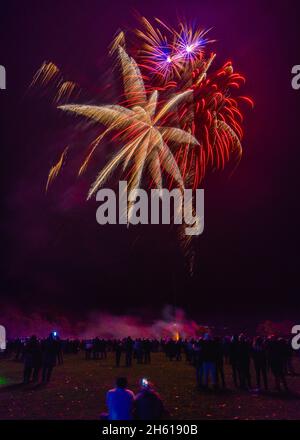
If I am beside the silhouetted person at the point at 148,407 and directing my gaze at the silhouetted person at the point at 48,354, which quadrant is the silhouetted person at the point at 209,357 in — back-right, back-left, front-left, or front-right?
front-right

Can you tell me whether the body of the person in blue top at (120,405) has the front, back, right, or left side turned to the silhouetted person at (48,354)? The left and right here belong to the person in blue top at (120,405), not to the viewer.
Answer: front

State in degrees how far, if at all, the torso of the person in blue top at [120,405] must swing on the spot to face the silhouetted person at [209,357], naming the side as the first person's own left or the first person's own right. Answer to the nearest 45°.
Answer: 0° — they already face them

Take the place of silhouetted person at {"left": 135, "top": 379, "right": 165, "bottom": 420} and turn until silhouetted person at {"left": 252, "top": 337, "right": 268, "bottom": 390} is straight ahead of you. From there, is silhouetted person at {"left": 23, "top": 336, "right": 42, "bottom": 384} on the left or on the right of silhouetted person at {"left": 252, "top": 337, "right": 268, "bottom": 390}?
left

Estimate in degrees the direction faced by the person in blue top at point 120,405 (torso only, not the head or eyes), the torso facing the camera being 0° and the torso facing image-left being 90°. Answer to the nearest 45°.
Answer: approximately 180°

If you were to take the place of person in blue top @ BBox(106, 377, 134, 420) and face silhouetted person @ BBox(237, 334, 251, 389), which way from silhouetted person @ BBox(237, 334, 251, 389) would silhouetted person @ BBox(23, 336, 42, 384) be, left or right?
left

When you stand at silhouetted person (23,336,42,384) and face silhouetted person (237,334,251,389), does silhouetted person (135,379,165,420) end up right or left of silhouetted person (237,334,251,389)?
right

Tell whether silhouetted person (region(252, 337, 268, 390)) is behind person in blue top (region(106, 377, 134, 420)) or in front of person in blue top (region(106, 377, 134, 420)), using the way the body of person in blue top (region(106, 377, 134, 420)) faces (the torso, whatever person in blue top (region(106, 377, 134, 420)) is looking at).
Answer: in front

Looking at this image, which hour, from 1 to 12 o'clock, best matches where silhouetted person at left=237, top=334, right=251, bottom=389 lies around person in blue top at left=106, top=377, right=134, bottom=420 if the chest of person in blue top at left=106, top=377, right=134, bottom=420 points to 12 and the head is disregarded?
silhouetted person at left=237, top=334, right=251, bottom=389 is roughly at 1 o'clock from person in blue top at left=106, top=377, right=134, bottom=420.

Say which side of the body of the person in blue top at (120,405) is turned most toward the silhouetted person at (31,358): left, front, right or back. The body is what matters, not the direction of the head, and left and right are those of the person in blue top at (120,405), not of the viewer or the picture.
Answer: front
